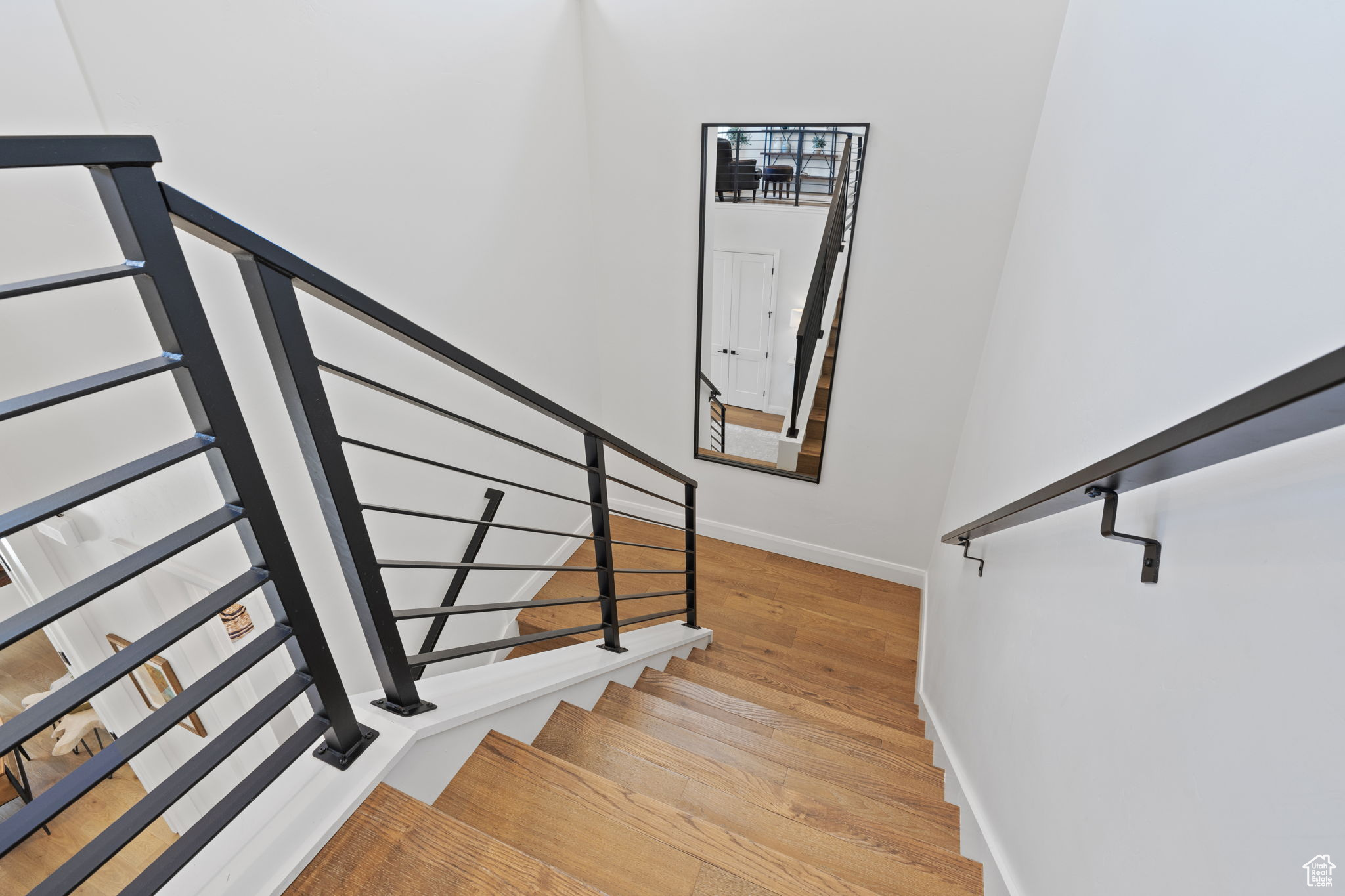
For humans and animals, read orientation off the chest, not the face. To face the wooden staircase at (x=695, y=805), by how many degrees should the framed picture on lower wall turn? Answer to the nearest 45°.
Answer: approximately 90° to its left

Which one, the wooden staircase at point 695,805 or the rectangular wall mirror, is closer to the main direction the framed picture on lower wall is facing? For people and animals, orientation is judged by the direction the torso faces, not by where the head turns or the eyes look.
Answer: the wooden staircase

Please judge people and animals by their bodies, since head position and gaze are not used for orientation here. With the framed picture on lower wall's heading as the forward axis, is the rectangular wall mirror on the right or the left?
on its left

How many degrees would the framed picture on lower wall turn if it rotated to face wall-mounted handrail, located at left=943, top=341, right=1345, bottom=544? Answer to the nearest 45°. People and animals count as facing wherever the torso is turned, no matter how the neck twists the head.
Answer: approximately 45° to its left

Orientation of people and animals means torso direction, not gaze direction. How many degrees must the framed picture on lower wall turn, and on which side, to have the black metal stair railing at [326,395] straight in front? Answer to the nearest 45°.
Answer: approximately 45° to its left

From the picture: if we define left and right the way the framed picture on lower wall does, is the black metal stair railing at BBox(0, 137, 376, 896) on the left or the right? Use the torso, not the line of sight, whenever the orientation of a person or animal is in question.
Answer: on its left
